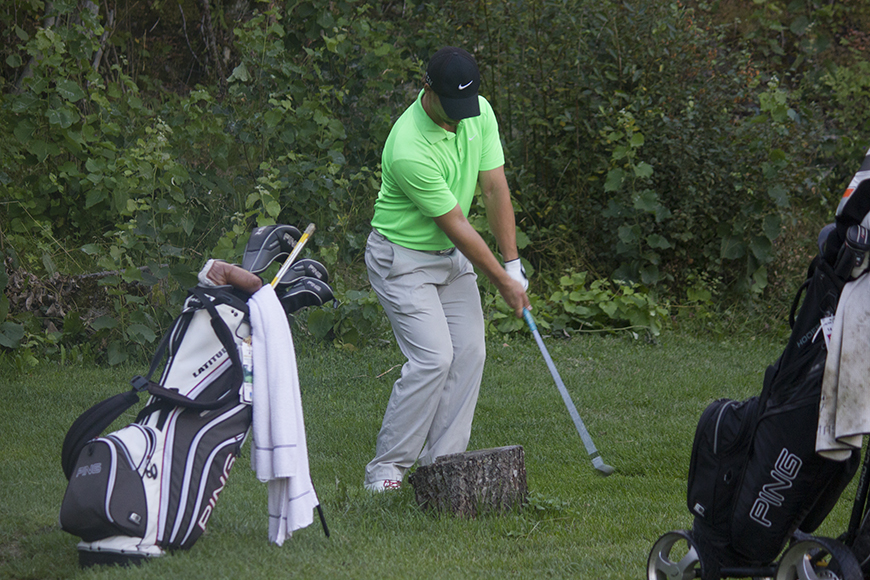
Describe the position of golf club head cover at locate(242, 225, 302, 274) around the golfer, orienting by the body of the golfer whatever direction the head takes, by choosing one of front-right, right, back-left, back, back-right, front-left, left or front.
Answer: right

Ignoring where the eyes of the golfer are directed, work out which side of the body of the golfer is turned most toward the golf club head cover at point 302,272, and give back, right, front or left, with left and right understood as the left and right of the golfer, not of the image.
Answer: right

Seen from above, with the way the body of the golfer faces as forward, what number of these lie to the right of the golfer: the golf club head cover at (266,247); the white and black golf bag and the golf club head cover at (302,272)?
3

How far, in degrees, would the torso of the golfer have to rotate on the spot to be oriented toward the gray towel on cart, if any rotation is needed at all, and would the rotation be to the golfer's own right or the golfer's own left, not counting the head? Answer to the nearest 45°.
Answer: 0° — they already face it

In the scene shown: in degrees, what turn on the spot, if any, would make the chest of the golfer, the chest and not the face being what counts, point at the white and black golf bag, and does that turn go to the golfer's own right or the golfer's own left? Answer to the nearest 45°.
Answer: approximately 90° to the golfer's own right

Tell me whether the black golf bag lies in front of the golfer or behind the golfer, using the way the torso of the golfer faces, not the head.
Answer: in front

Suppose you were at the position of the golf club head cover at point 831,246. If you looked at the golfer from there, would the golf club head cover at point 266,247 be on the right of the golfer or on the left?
left

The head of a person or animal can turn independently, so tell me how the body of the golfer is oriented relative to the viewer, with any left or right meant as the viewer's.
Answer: facing the viewer and to the right of the viewer

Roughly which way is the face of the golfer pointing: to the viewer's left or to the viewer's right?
to the viewer's right
